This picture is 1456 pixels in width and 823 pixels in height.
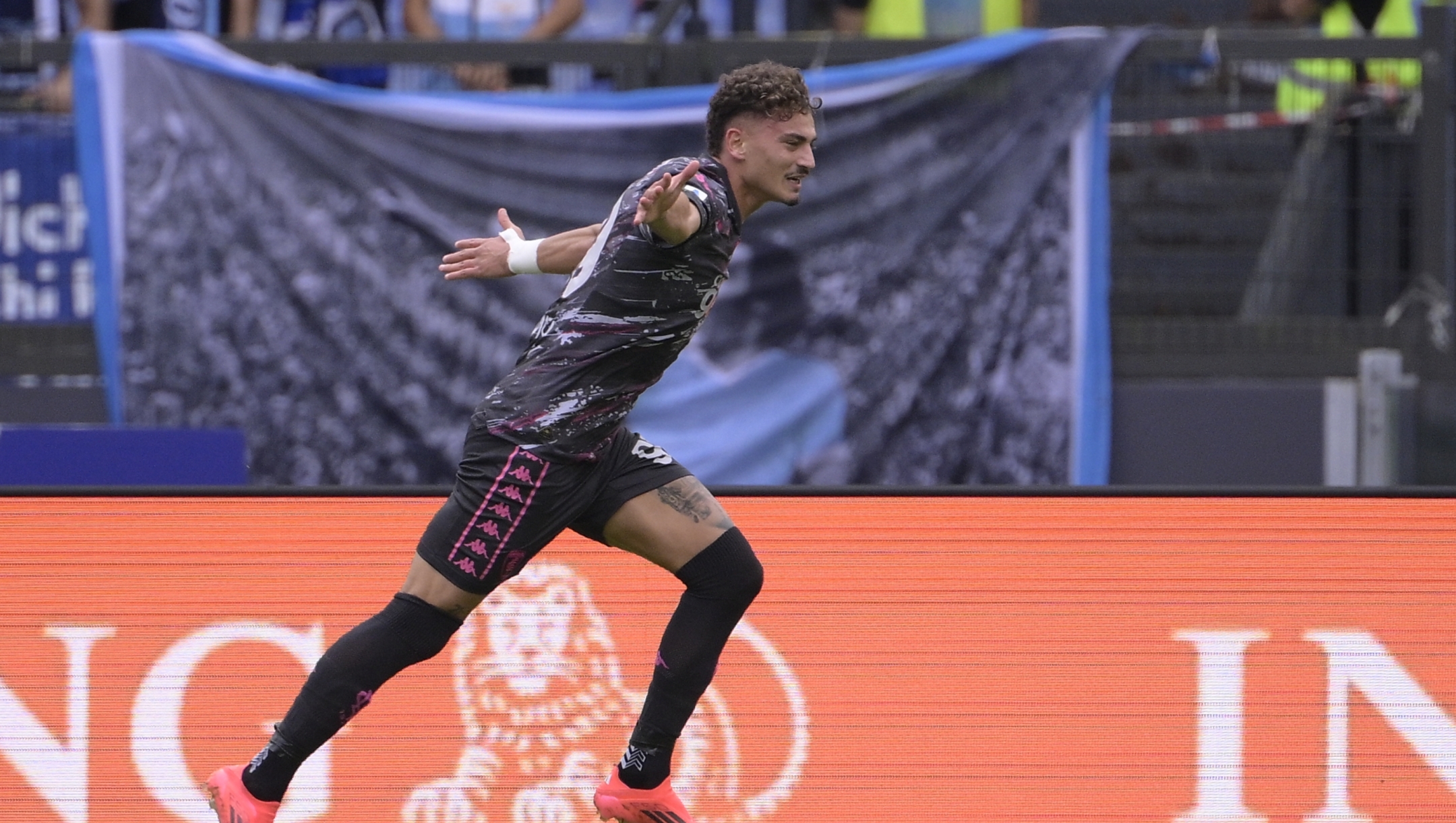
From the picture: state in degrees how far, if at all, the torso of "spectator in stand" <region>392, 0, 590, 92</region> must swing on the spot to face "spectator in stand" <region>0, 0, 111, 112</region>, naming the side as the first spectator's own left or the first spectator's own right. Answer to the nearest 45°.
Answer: approximately 90° to the first spectator's own right

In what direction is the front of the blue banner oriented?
toward the camera

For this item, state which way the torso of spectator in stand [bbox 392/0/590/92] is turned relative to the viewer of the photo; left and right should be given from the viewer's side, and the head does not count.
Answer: facing the viewer

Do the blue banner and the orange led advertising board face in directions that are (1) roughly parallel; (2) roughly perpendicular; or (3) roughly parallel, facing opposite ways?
roughly parallel

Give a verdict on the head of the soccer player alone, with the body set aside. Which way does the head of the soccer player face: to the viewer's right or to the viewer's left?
to the viewer's right

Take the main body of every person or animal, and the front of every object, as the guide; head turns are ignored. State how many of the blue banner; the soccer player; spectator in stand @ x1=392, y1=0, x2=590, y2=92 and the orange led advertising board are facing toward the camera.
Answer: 3

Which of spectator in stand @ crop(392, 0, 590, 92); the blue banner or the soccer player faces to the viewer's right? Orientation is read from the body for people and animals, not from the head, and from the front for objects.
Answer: the soccer player

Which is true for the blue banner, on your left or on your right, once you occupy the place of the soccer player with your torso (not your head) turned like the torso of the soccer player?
on your left

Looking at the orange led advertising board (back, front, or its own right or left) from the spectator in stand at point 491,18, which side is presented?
back

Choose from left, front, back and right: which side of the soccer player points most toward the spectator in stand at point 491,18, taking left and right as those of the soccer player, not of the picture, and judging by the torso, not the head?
left

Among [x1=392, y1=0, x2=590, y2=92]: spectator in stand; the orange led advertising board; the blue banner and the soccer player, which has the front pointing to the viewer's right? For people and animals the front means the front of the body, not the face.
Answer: the soccer player

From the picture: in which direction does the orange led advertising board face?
toward the camera

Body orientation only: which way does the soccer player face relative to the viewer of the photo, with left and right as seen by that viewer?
facing to the right of the viewer

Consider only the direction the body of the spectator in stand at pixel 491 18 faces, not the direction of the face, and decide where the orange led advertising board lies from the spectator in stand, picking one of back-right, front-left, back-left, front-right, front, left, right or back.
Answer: front

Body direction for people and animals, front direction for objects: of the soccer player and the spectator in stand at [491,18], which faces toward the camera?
the spectator in stand

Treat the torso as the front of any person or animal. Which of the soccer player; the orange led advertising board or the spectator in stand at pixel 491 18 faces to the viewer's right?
the soccer player
